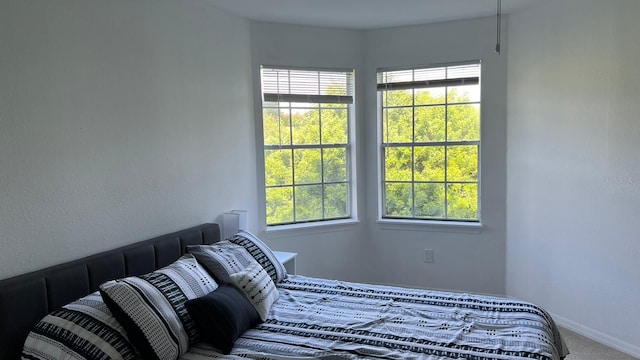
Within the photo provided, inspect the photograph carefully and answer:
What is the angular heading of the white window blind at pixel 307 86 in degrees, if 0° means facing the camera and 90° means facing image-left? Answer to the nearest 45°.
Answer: approximately 0°

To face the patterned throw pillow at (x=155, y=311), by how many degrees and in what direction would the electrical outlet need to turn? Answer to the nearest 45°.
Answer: approximately 45° to its right

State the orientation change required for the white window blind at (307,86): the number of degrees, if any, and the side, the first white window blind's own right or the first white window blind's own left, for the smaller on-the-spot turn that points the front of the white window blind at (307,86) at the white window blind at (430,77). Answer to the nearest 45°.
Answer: approximately 90° to the first white window blind's own left

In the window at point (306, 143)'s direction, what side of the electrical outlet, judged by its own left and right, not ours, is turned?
right

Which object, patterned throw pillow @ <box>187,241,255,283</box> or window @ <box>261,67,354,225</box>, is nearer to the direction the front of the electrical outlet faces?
the patterned throw pillow

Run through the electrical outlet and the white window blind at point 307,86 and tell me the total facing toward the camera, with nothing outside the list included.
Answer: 2
